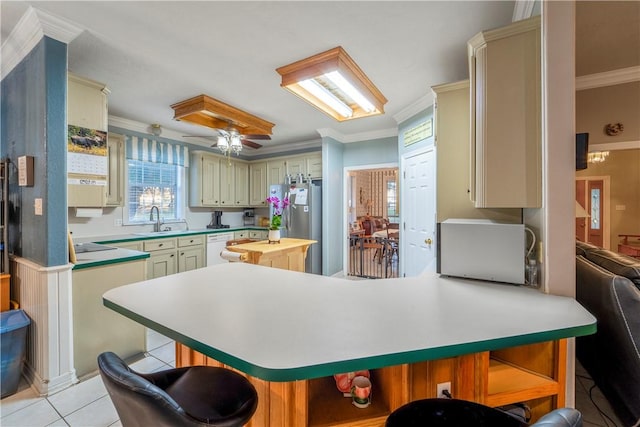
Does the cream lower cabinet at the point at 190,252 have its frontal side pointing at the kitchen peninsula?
yes

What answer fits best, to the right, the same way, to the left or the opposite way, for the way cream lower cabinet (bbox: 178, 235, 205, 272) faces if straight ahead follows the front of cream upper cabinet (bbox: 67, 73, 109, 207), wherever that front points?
to the right

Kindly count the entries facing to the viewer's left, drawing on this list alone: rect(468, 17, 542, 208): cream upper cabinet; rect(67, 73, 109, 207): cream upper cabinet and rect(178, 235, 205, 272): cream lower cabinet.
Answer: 1

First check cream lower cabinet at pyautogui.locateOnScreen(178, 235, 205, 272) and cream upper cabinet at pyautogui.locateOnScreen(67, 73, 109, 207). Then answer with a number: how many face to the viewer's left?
0

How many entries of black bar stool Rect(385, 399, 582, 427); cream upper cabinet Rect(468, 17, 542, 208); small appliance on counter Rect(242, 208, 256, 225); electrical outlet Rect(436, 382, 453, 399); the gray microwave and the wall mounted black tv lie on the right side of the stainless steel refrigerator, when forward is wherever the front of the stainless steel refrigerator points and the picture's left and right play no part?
1

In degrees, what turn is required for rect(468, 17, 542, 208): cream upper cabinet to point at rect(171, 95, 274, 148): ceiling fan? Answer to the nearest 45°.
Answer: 0° — it already faces it

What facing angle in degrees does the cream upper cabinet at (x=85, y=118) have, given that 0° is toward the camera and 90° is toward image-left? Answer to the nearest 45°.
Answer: approximately 270°

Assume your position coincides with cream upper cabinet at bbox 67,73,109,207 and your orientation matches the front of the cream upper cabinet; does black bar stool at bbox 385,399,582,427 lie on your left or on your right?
on your right

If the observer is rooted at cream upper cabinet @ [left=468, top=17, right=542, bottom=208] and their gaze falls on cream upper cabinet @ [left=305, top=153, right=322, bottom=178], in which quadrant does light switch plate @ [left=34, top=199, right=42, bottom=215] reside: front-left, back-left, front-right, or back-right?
front-left

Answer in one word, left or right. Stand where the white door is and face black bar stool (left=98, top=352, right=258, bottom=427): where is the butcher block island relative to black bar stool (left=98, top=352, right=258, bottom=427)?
right

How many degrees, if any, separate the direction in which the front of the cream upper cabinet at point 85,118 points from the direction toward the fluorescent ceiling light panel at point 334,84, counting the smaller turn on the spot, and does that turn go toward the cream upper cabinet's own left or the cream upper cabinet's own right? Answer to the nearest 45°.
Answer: approximately 45° to the cream upper cabinet's own right

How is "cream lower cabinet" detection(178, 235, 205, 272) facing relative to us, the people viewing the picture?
facing the viewer
